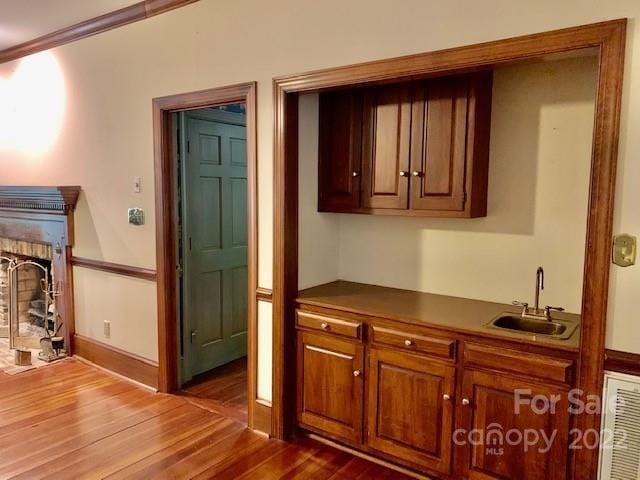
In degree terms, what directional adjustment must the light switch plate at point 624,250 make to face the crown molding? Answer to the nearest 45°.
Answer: approximately 90° to its right

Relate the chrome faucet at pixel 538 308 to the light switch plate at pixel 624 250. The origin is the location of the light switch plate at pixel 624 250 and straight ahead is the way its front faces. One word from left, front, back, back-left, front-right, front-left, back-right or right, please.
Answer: back-right

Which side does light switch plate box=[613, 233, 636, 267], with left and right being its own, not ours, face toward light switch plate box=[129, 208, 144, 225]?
right

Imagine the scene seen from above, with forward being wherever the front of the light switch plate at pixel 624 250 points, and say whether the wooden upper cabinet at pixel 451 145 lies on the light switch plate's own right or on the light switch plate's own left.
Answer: on the light switch plate's own right

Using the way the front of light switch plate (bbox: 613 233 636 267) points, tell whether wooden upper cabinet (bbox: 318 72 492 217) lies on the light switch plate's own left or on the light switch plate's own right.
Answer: on the light switch plate's own right

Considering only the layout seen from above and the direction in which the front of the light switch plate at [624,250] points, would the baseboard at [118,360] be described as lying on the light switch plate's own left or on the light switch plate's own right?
on the light switch plate's own right

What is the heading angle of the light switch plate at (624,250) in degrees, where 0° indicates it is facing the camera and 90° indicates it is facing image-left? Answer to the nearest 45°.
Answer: approximately 0°

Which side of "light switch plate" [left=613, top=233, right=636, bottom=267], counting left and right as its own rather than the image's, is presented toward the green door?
right
